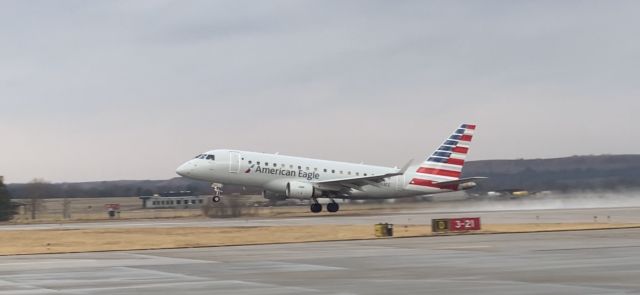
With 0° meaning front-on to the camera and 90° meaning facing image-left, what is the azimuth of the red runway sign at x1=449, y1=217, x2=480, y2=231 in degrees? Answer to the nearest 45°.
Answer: approximately 0°
